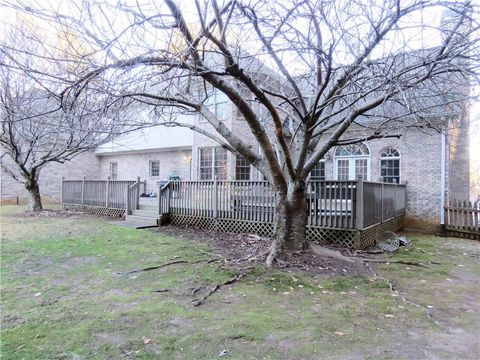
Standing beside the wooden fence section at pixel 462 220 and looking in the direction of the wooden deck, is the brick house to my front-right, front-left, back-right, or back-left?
front-right

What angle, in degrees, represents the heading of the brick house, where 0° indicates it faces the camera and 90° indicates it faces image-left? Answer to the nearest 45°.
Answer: approximately 180°

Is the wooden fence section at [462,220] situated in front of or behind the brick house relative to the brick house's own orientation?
behind

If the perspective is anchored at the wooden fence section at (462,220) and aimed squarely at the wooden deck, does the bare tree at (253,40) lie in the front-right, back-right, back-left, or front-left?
front-left

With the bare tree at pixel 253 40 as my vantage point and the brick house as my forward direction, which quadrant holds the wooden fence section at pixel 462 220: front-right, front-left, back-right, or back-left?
front-right

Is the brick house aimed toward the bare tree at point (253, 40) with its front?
no
